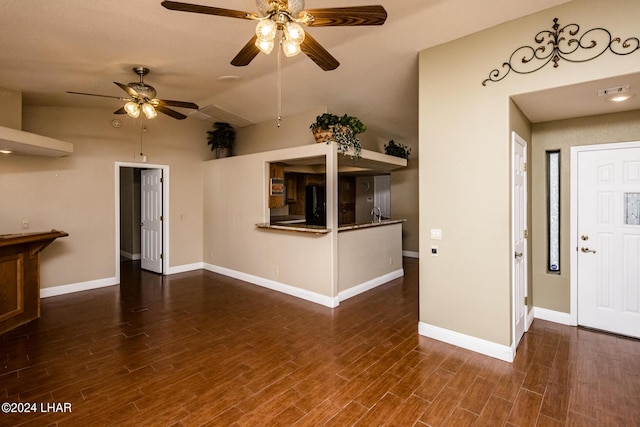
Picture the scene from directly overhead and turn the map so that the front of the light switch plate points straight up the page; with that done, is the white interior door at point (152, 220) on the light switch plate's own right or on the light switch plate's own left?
on the light switch plate's own right

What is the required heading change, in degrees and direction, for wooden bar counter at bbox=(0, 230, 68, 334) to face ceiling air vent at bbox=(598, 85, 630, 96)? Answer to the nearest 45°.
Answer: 0° — it already faces it

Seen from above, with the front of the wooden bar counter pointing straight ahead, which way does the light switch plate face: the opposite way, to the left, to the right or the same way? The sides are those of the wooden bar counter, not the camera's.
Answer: to the right

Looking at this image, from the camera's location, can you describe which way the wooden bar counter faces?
facing the viewer and to the right of the viewer

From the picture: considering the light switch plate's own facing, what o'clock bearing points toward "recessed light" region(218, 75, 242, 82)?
The recessed light is roughly at 3 o'clock from the light switch plate.

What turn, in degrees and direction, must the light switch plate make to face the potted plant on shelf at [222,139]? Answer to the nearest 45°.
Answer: approximately 135° to its right

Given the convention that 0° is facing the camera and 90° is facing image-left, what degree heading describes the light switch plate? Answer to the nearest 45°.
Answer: approximately 0°

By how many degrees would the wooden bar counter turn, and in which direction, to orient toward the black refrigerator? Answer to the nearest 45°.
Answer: approximately 45° to its left

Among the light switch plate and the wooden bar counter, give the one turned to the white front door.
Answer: the wooden bar counter

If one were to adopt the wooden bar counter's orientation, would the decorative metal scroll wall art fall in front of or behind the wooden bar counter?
in front

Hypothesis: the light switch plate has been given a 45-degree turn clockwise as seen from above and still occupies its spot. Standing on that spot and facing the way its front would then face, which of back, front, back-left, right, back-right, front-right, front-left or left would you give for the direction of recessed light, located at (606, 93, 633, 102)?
back-left

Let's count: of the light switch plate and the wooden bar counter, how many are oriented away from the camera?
0

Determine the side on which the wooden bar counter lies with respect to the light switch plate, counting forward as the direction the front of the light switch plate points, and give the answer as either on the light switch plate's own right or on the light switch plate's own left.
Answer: on the light switch plate's own right
